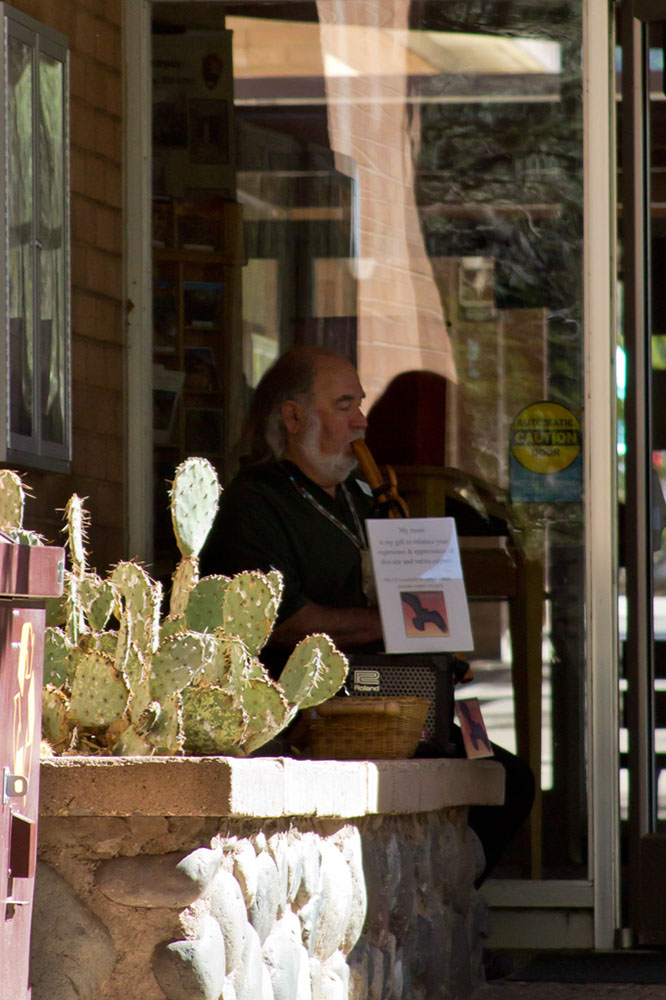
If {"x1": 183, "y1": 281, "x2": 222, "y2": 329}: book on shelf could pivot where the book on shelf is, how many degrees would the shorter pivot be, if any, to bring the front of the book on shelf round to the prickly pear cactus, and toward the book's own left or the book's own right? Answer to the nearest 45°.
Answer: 0° — it already faces it

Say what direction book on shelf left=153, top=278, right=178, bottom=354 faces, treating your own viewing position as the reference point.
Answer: facing the viewer

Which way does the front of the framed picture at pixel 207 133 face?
toward the camera

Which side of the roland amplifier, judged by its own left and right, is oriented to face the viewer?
front

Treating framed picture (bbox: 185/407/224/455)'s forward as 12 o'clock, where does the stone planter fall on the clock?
The stone planter is roughly at 12 o'clock from the framed picture.

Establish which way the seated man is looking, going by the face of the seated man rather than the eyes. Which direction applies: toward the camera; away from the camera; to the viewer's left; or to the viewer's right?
to the viewer's right

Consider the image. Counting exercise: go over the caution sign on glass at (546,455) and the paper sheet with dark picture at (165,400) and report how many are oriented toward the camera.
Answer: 2

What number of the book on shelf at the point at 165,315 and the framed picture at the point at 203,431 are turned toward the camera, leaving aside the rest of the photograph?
2

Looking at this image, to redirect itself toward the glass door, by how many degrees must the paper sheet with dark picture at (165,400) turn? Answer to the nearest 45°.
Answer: approximately 45° to its left

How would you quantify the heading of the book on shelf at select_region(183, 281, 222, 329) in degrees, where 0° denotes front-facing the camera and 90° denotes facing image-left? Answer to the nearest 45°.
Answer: approximately 0°

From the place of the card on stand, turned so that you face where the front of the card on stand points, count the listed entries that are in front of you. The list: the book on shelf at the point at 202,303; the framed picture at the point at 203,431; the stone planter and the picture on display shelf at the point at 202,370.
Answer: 1
